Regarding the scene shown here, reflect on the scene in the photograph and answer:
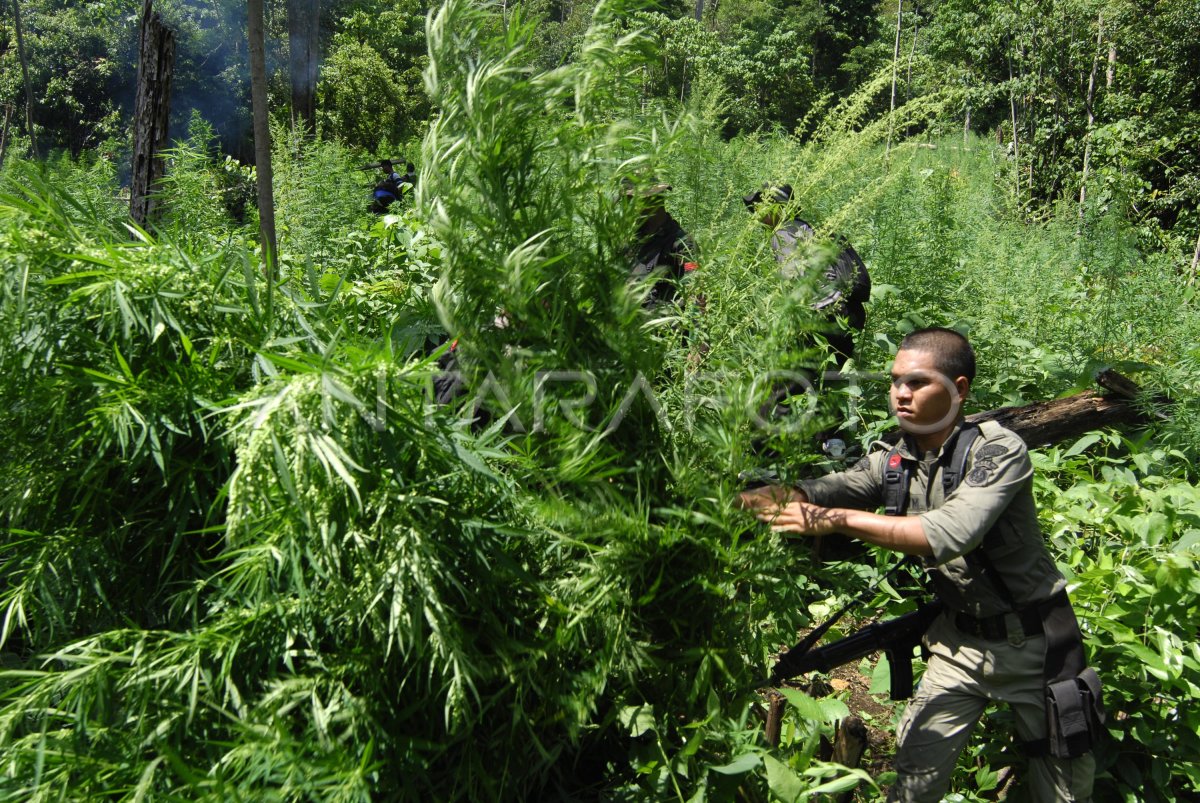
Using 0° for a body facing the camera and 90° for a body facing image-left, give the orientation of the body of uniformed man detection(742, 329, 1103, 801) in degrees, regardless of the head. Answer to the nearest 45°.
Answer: approximately 45°

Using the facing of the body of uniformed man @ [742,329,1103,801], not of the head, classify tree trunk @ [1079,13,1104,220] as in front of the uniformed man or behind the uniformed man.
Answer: behind

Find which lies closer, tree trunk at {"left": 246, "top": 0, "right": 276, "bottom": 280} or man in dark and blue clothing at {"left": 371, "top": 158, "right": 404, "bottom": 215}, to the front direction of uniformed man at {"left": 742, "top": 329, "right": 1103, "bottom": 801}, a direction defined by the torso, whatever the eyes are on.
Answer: the tree trunk

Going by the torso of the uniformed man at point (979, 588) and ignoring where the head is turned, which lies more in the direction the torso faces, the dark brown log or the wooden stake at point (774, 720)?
the wooden stake

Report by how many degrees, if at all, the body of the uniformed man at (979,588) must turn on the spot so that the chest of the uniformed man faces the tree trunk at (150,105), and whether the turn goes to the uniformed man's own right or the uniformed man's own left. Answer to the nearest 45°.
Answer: approximately 45° to the uniformed man's own right

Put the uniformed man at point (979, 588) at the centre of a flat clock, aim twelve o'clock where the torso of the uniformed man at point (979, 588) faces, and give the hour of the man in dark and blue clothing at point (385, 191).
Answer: the man in dark and blue clothing at point (385, 191) is roughly at 3 o'clock from the uniformed man at point (979, 588).

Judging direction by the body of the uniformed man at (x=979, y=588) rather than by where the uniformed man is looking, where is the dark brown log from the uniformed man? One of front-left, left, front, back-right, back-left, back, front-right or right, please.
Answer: back-right

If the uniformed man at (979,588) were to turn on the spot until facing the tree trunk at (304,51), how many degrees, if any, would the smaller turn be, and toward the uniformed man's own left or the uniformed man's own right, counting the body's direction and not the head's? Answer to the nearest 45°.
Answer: approximately 90° to the uniformed man's own right

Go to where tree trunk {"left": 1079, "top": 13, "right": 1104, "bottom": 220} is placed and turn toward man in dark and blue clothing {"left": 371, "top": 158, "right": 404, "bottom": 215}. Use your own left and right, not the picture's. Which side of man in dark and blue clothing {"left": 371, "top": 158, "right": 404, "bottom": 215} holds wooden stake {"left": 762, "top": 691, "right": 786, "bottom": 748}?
left
